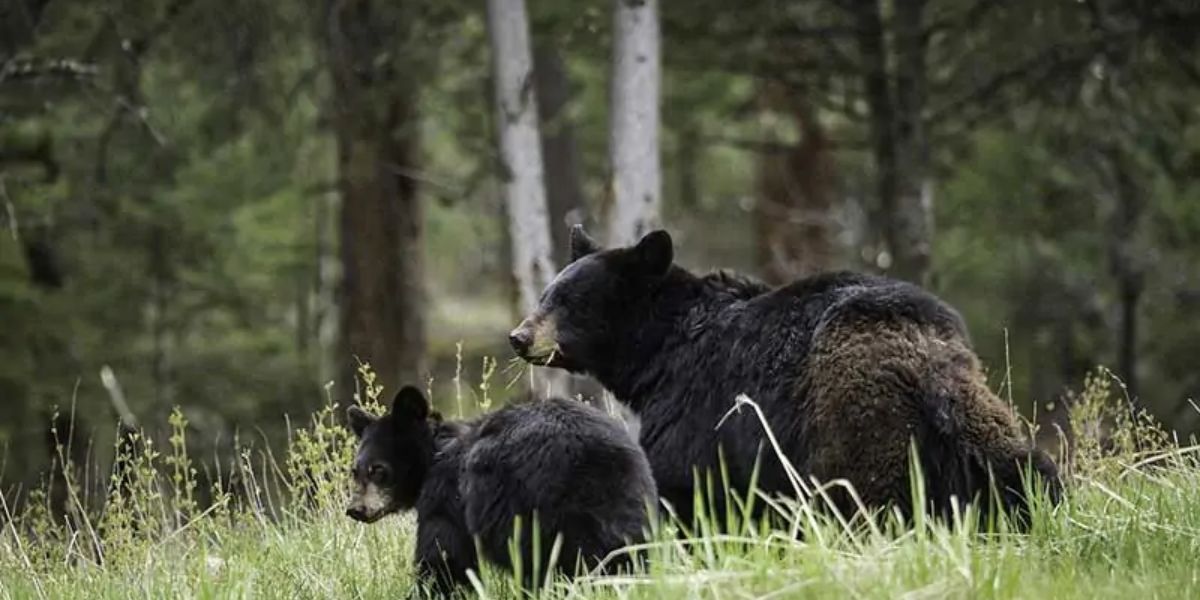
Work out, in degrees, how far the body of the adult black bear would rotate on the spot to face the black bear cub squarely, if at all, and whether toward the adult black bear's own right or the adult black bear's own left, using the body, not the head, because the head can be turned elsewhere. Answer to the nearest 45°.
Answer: approximately 90° to the adult black bear's own left

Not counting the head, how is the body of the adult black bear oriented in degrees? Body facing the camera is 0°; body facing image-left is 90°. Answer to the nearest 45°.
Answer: approximately 135°

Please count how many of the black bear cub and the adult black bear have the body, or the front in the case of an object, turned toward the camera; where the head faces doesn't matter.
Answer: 0

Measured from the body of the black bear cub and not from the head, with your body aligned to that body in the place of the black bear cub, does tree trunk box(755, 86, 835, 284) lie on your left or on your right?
on your right

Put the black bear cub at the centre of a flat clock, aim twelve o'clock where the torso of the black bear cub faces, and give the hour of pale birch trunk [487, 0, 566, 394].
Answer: The pale birch trunk is roughly at 3 o'clock from the black bear cub.

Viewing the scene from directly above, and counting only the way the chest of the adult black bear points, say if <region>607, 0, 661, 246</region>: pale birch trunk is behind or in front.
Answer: in front

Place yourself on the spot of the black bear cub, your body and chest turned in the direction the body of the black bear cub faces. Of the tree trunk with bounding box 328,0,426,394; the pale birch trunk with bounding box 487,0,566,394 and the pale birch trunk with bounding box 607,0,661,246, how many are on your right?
3

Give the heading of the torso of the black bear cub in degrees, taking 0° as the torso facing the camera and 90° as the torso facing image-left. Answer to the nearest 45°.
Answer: approximately 90°

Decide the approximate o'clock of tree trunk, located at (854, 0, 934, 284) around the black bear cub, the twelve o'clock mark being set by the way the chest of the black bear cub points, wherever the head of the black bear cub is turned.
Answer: The tree trunk is roughly at 4 o'clock from the black bear cub.

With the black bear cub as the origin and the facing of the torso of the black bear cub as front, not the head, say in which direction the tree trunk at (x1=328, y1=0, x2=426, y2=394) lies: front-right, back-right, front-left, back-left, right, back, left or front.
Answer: right
